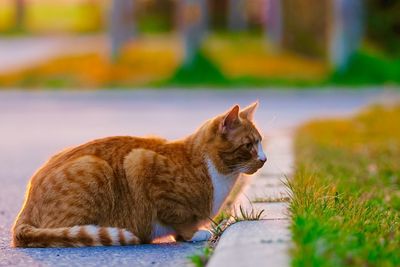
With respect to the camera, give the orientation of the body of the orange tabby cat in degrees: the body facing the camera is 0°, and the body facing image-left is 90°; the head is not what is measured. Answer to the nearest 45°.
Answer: approximately 270°

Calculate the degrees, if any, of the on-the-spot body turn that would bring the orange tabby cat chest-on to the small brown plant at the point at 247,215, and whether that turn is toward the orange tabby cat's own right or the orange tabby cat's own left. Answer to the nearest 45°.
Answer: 0° — it already faces it
